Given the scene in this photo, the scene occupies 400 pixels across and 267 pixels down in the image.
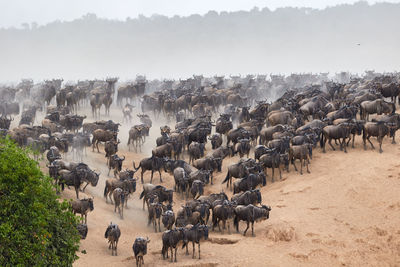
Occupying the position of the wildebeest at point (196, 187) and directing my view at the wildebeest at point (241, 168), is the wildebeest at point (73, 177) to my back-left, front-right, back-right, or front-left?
back-left

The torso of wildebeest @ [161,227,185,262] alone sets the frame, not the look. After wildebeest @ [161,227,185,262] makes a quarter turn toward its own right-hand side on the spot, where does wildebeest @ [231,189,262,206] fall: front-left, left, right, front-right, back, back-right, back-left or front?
back

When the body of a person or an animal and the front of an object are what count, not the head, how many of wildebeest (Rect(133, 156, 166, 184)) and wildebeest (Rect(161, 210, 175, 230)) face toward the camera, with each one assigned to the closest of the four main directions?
1
